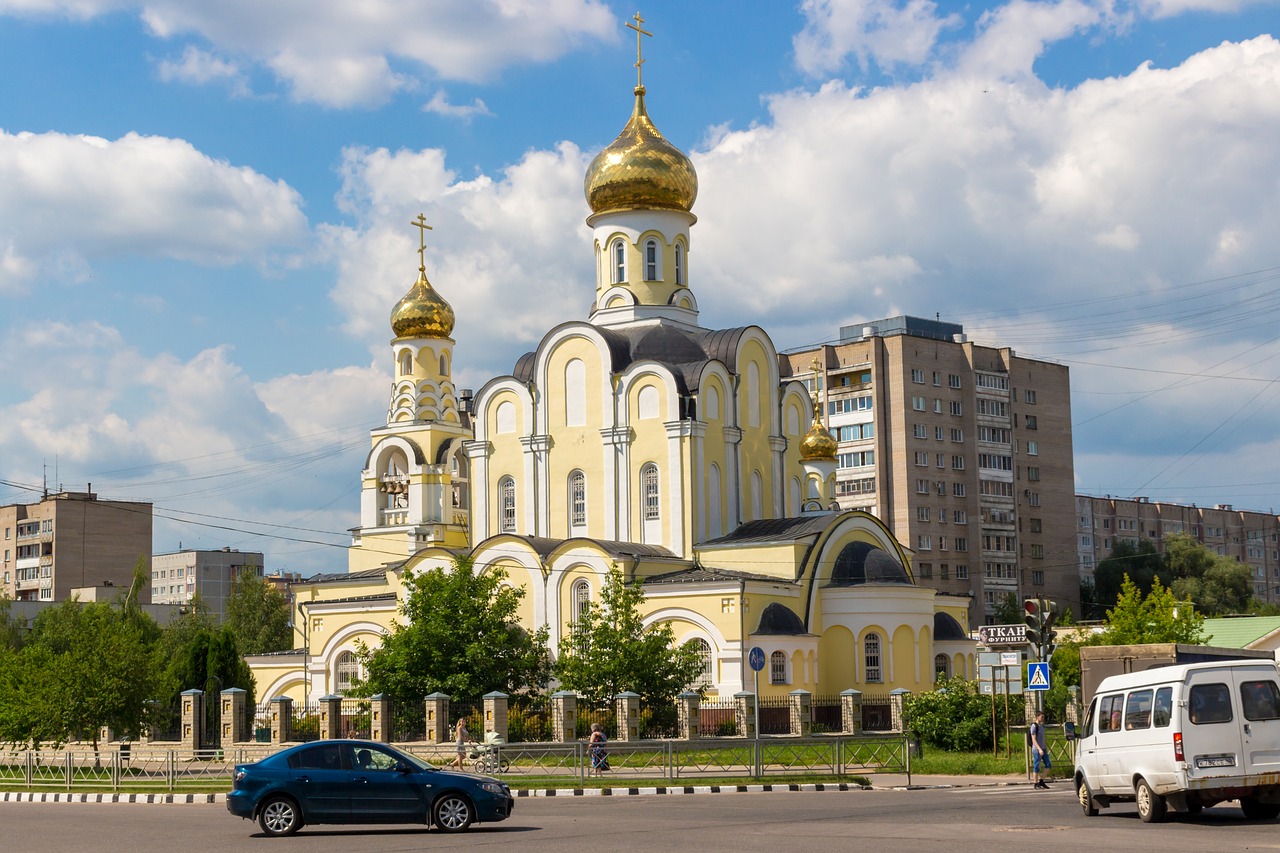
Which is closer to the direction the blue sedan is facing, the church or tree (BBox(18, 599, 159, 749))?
the church

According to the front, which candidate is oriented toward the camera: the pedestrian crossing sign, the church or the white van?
the pedestrian crossing sign

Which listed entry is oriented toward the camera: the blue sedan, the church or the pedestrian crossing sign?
the pedestrian crossing sign

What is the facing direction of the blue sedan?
to the viewer's right

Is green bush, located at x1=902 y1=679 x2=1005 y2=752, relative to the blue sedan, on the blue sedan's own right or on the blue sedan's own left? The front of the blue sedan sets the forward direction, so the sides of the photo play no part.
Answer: on the blue sedan's own left

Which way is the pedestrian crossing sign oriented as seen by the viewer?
toward the camera

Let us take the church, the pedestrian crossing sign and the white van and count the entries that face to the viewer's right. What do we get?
0

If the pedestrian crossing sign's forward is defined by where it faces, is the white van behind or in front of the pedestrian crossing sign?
in front

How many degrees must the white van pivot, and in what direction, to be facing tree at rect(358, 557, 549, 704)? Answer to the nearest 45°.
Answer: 0° — it already faces it
